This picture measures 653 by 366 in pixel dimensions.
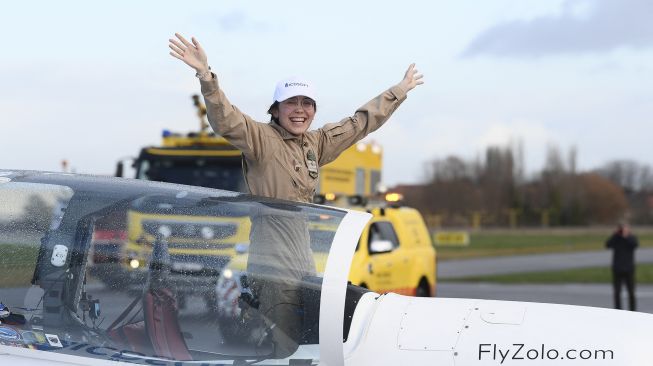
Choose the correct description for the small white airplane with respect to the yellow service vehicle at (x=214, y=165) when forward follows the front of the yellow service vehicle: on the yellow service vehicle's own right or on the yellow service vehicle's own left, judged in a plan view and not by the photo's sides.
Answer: on the yellow service vehicle's own left

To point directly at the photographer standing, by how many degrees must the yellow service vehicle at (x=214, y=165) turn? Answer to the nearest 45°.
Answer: approximately 135° to its left

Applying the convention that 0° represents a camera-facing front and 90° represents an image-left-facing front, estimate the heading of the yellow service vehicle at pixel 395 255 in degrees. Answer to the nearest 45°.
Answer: approximately 45°

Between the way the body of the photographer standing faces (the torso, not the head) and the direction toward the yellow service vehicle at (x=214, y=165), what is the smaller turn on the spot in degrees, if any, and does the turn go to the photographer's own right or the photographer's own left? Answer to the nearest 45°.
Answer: approximately 45° to the photographer's own right
